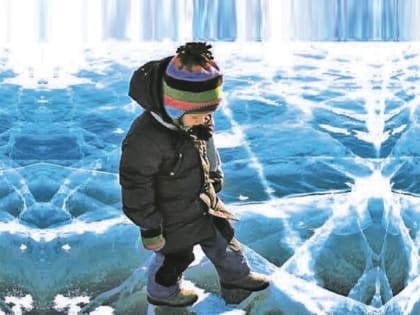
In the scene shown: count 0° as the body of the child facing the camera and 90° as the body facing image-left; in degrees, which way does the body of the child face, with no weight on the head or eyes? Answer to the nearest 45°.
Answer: approximately 315°
